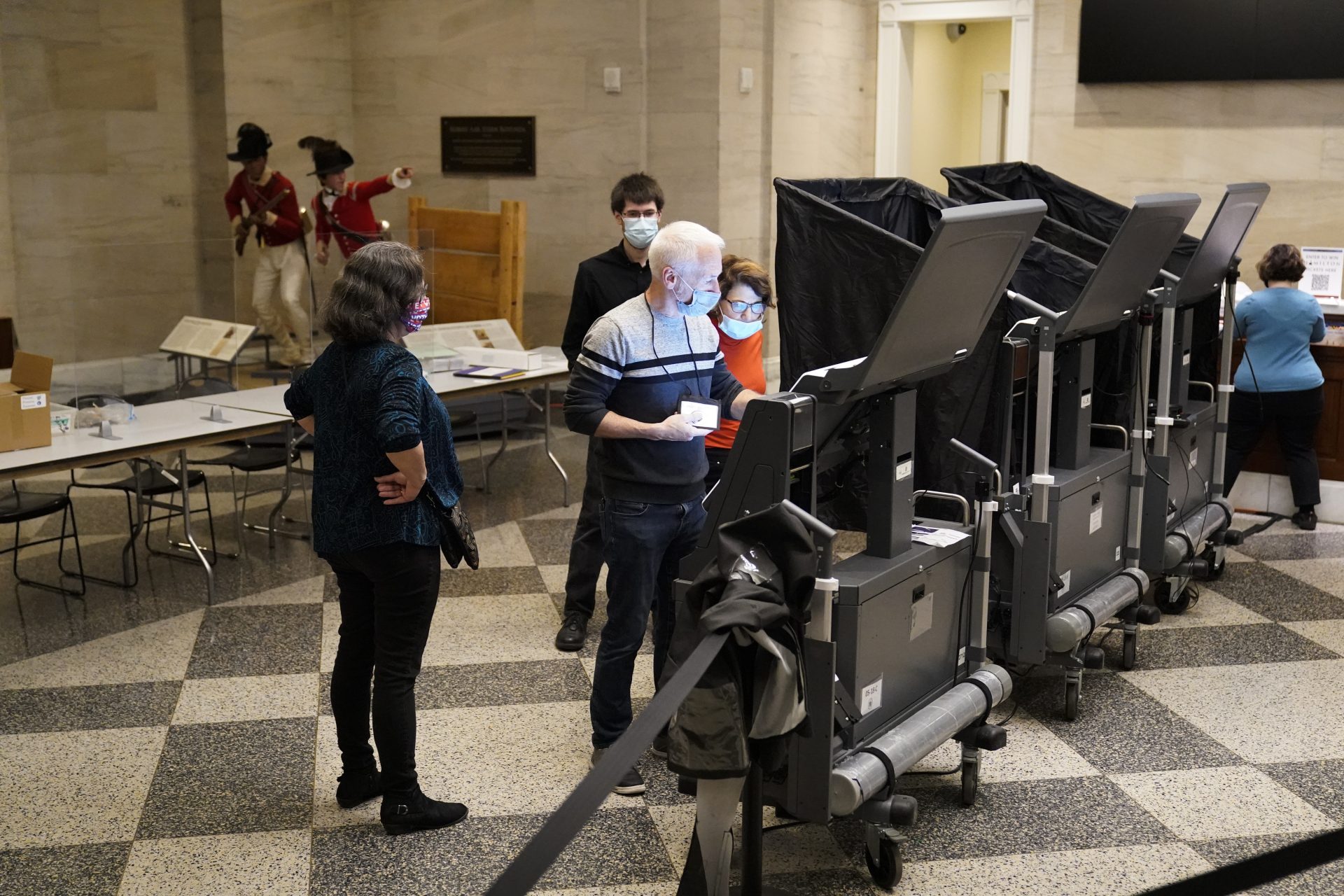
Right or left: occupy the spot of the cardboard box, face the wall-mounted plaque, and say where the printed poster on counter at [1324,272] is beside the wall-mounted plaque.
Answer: right

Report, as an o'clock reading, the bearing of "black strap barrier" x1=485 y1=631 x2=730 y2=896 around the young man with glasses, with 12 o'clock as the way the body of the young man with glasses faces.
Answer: The black strap barrier is roughly at 12 o'clock from the young man with glasses.

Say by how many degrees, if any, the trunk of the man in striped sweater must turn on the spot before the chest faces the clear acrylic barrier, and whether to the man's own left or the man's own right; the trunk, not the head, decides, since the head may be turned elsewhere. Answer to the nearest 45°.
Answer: approximately 180°

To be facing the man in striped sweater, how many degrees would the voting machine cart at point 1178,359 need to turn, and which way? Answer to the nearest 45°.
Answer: approximately 90° to its left

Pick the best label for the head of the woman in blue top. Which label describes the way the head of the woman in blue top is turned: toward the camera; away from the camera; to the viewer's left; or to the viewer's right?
away from the camera

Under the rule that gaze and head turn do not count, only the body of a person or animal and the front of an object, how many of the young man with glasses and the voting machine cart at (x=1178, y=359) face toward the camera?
1

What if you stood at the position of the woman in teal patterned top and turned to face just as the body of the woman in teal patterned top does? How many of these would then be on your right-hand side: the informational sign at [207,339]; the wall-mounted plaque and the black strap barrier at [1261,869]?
1

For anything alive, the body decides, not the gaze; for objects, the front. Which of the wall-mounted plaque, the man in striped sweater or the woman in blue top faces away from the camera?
the woman in blue top

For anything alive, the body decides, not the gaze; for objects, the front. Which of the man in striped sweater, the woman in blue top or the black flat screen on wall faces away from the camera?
the woman in blue top

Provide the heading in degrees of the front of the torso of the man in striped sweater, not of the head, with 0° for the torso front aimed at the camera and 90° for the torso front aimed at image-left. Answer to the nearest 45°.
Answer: approximately 315°

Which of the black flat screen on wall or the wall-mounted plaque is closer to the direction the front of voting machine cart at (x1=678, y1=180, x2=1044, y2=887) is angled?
the wall-mounted plaque

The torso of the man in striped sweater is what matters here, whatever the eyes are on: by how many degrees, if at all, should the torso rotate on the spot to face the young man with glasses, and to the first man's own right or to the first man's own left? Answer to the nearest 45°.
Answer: approximately 135° to the first man's own left

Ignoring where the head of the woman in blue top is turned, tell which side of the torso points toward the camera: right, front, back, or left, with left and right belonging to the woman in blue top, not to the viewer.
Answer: back

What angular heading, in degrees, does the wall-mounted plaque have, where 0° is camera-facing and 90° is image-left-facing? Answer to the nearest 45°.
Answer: approximately 0°
